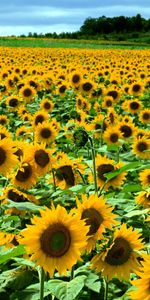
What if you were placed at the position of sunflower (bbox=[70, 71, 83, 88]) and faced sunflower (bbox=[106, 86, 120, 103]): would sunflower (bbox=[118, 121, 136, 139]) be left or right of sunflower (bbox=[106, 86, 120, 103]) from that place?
right

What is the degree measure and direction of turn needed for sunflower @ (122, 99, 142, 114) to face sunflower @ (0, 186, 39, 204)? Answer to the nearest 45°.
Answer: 0° — it already faces it

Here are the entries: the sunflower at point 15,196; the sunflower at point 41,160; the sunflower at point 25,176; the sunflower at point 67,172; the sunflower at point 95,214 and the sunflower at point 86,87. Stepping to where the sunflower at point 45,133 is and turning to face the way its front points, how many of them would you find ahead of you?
5

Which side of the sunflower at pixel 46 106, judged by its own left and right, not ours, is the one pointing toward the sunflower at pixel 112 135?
front

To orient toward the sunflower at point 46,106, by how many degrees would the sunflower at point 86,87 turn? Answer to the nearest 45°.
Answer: approximately 45° to its right

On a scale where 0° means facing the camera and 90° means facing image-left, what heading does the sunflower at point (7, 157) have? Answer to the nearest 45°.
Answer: approximately 45°

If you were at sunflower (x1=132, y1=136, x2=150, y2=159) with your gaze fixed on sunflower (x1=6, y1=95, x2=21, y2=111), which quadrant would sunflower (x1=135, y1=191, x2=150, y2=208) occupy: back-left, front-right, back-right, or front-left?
back-left

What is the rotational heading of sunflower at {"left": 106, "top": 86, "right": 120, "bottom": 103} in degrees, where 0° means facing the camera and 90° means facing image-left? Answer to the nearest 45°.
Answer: approximately 45°

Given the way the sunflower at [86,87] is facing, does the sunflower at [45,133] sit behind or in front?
in front
